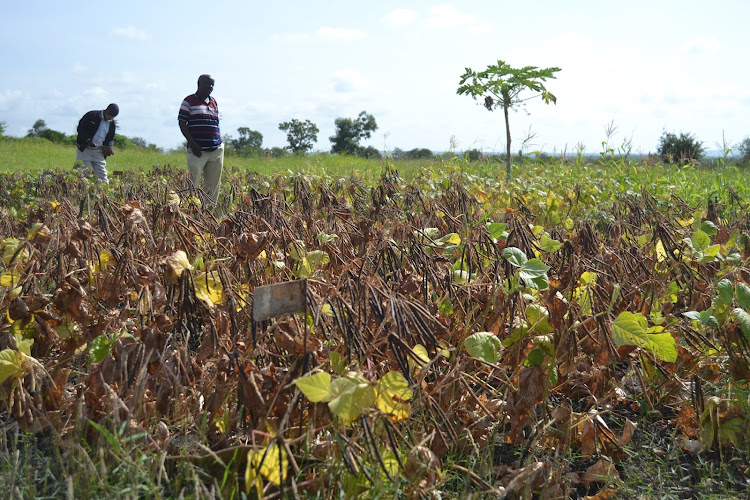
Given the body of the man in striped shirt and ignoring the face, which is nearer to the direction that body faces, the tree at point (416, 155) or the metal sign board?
the metal sign board

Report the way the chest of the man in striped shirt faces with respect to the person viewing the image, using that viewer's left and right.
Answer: facing the viewer and to the right of the viewer

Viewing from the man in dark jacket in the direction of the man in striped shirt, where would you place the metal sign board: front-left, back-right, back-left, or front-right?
front-right

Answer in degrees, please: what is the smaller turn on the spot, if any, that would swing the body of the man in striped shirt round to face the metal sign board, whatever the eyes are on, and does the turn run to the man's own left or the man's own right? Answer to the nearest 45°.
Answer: approximately 45° to the man's own right

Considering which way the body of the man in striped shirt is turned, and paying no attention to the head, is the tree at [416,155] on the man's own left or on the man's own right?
on the man's own left

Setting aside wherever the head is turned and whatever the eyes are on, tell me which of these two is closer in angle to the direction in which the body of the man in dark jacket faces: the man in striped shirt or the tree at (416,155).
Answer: the man in striped shirt

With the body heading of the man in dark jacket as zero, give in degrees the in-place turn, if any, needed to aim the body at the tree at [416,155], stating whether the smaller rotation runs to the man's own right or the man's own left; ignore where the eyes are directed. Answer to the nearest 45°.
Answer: approximately 90° to the man's own left

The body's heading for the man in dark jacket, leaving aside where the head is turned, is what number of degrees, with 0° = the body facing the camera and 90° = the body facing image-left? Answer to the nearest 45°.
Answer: approximately 315°

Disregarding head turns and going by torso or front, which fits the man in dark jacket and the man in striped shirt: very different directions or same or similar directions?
same or similar directions

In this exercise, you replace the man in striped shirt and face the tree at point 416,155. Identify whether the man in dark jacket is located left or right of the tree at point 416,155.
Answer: left

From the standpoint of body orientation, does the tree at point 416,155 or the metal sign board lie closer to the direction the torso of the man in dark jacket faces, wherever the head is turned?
the metal sign board

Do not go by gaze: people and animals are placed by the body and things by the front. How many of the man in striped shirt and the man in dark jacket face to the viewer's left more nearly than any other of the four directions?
0
